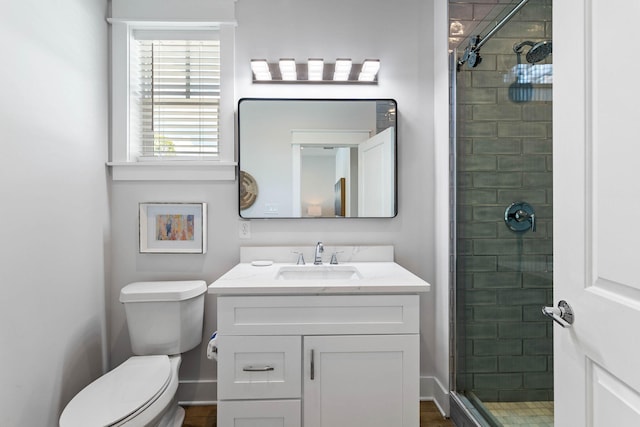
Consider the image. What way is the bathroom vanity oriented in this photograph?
toward the camera

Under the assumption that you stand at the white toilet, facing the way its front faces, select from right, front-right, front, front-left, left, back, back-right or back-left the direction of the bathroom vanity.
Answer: left

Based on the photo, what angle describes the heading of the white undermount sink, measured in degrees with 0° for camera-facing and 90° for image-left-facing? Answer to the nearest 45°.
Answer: approximately 0°

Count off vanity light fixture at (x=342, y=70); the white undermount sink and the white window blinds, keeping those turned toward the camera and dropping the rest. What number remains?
3

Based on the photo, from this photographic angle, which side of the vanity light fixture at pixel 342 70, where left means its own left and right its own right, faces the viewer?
front

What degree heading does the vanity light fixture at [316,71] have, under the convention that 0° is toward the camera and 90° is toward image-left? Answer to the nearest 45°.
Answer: approximately 0°

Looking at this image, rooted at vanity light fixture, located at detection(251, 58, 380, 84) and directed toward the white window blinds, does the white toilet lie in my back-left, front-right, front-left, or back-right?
front-left

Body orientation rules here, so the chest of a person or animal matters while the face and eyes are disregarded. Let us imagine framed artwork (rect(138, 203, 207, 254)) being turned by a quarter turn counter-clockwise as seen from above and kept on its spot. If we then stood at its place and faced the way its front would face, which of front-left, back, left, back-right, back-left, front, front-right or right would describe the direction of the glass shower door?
front-right

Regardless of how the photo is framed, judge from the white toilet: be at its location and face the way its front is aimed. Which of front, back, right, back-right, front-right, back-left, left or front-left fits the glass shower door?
left

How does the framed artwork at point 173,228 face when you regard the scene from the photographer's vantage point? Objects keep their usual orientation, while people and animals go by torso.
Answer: facing the viewer

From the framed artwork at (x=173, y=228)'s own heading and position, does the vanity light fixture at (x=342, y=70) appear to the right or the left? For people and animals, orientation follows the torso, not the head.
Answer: on its left

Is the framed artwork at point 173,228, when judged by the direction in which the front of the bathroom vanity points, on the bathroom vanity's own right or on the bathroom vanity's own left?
on the bathroom vanity's own right
